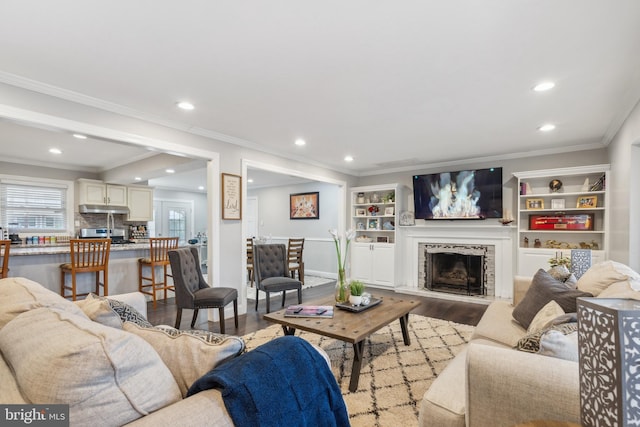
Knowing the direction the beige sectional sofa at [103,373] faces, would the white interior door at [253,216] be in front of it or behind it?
in front

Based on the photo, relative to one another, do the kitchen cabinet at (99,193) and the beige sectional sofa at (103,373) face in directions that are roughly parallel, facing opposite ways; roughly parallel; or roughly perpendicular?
roughly perpendicular

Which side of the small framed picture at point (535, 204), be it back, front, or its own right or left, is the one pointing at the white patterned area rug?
front

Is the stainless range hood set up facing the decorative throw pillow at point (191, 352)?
yes

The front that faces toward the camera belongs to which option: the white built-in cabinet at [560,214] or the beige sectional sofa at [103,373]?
the white built-in cabinet

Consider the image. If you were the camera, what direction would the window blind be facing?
facing the viewer

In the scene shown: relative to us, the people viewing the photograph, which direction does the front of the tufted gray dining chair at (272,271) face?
facing the viewer and to the right of the viewer

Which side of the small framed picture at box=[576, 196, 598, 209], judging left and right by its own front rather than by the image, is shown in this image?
front

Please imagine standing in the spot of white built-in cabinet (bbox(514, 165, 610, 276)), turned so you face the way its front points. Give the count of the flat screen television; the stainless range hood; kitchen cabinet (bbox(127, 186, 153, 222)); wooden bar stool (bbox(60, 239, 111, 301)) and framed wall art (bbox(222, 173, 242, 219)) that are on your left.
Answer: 0

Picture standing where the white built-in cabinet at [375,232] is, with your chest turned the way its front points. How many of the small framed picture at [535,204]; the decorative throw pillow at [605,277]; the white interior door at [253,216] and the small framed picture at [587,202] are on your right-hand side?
1

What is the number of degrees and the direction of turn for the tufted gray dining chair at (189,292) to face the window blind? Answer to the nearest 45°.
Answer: approximately 180°

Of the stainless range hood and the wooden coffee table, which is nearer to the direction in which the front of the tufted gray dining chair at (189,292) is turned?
the wooden coffee table

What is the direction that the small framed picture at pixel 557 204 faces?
toward the camera

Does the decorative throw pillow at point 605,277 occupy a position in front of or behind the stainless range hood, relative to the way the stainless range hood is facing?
in front

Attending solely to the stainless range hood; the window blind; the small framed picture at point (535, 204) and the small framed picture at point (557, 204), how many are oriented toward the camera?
4

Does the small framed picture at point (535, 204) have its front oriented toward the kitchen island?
no

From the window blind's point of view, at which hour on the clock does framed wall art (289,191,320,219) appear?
The framed wall art is roughly at 10 o'clock from the window blind.
